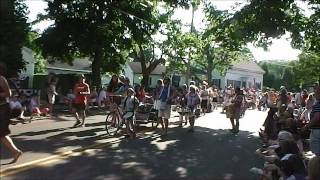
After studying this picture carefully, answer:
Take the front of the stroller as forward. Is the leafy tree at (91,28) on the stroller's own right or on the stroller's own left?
on the stroller's own right

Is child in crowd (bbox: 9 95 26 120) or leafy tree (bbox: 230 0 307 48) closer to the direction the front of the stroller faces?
the child in crowd

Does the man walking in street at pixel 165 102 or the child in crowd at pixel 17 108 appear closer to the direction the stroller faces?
the child in crowd

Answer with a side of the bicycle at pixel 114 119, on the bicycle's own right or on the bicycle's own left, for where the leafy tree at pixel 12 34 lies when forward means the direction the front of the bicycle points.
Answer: on the bicycle's own right

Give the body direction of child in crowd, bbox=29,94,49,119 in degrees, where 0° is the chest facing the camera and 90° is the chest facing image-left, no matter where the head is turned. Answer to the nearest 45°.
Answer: approximately 270°

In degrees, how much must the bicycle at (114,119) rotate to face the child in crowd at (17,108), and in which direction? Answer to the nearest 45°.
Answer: approximately 90° to its right
